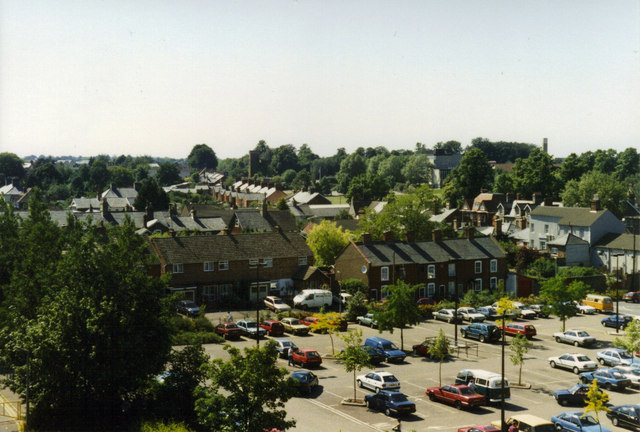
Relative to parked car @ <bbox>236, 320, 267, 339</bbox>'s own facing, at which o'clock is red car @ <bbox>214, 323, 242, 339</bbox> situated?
The red car is roughly at 4 o'clock from the parked car.

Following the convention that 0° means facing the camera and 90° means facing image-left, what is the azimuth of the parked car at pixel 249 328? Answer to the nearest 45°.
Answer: approximately 315°

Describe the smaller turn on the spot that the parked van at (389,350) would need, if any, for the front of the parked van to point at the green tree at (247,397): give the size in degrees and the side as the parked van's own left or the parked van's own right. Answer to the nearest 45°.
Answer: approximately 45° to the parked van's own right

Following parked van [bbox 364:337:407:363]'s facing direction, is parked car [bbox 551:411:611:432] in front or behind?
in front

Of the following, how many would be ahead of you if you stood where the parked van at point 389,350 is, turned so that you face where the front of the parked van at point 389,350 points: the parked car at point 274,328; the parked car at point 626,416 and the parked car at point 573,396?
2
